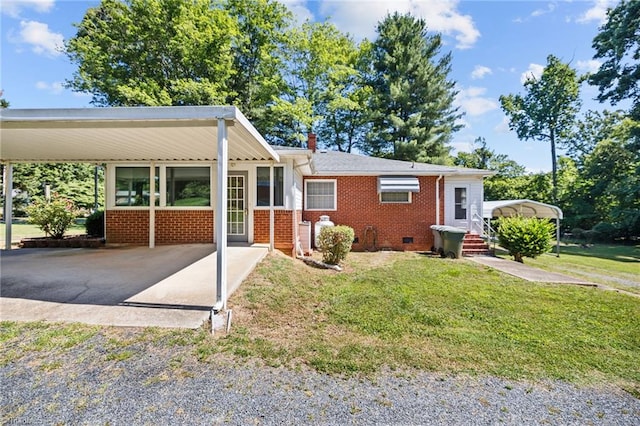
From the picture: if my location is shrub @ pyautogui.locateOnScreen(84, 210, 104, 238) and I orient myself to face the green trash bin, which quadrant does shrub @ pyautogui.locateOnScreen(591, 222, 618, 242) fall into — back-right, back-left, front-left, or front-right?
front-left

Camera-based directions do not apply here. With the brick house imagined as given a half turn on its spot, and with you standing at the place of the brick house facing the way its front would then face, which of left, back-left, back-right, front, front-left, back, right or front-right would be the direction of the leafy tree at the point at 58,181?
front-left

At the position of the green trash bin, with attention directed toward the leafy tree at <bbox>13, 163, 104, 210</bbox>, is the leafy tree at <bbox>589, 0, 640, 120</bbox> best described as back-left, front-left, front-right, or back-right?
back-right

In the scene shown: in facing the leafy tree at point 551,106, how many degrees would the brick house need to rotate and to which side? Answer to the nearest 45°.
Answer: approximately 135° to its left

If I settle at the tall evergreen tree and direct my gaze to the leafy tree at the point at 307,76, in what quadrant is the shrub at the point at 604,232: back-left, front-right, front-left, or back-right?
back-left

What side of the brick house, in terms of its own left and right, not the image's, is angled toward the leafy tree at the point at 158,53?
back

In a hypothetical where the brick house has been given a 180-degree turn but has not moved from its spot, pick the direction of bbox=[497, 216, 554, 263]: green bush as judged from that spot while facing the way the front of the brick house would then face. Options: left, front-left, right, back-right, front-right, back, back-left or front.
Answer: right

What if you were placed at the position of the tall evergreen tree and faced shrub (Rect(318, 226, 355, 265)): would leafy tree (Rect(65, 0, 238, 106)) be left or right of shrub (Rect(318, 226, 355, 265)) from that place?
right

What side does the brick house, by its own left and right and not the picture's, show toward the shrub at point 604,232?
left

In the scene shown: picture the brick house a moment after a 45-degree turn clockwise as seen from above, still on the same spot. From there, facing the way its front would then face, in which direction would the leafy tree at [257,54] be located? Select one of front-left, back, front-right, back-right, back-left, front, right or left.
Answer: back-right

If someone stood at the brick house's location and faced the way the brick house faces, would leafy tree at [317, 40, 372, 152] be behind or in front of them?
behind

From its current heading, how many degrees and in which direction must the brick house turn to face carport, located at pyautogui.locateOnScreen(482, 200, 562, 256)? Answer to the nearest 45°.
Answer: approximately 90° to its left

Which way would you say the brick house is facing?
toward the camera

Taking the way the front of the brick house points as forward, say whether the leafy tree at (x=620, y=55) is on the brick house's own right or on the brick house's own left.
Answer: on the brick house's own left

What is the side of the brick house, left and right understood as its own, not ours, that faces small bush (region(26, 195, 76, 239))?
right

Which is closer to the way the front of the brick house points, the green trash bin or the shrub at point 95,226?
the green trash bin
